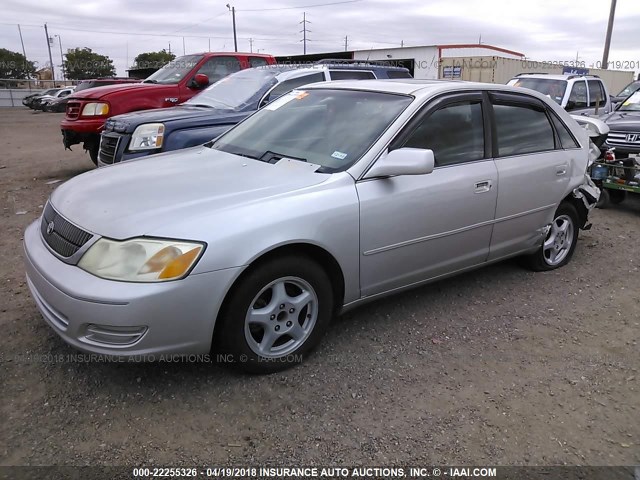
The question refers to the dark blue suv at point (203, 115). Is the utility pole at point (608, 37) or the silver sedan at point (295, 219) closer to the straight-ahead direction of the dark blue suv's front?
the silver sedan

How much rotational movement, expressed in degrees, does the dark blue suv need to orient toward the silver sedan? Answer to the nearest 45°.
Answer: approximately 45° to its left

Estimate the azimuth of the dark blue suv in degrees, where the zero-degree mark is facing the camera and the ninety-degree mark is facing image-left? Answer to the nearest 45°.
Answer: approximately 45°

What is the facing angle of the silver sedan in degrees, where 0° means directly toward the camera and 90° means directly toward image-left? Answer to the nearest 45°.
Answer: approximately 45°

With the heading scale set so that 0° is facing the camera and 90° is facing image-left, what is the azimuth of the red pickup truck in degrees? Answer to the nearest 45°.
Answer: approximately 45°

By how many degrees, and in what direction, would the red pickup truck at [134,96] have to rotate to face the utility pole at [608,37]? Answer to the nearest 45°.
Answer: approximately 180°

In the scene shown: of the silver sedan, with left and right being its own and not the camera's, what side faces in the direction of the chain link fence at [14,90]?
right

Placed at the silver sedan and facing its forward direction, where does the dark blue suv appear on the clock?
The dark blue suv is roughly at 4 o'clock from the silver sedan.

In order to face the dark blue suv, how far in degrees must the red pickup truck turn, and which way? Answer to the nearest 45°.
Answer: approximately 45° to its left
